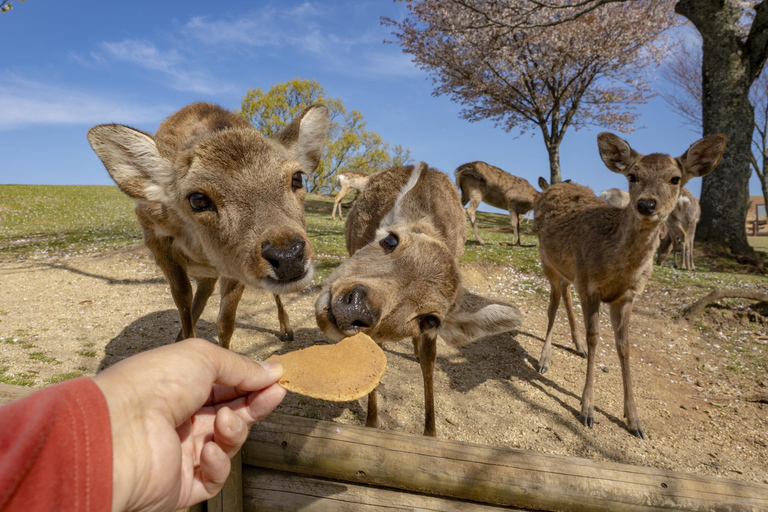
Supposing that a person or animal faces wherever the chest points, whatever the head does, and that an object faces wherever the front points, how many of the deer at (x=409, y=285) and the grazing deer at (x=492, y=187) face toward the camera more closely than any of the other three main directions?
1

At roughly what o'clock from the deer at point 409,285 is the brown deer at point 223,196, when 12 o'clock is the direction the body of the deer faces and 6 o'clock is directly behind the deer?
The brown deer is roughly at 3 o'clock from the deer.

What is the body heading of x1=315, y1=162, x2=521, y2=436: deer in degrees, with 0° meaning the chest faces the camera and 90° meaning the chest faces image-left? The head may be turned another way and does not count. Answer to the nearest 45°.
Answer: approximately 0°

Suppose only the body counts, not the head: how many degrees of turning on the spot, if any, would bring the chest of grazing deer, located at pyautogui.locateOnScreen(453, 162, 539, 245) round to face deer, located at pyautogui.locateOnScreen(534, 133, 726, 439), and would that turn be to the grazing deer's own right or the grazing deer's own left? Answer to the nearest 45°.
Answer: approximately 90° to the grazing deer's own right

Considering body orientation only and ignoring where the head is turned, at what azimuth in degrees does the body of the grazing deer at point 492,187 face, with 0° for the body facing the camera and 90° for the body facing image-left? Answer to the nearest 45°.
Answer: approximately 270°

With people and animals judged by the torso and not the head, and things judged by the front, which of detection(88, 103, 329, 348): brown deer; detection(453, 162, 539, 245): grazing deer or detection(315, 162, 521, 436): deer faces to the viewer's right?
the grazing deer

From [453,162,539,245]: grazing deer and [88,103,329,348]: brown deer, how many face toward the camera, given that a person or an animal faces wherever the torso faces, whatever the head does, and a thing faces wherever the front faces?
1

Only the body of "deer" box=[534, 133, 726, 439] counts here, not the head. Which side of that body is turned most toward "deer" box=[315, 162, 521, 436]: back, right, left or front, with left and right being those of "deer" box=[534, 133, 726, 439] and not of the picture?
right

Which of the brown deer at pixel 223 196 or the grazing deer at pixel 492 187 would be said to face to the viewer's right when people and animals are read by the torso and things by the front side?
the grazing deer

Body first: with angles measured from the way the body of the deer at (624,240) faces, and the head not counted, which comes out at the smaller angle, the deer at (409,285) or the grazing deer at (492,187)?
the deer

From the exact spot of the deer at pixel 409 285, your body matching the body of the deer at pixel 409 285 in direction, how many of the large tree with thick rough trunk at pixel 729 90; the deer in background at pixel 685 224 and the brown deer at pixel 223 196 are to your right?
1

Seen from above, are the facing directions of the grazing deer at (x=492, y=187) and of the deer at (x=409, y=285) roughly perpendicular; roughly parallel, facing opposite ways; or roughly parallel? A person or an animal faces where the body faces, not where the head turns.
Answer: roughly perpendicular

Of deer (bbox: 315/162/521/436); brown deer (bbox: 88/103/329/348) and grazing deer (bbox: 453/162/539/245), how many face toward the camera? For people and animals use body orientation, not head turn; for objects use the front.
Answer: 2

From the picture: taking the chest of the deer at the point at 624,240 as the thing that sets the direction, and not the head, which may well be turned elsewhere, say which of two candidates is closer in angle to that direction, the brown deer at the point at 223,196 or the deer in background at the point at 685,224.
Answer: the brown deer
